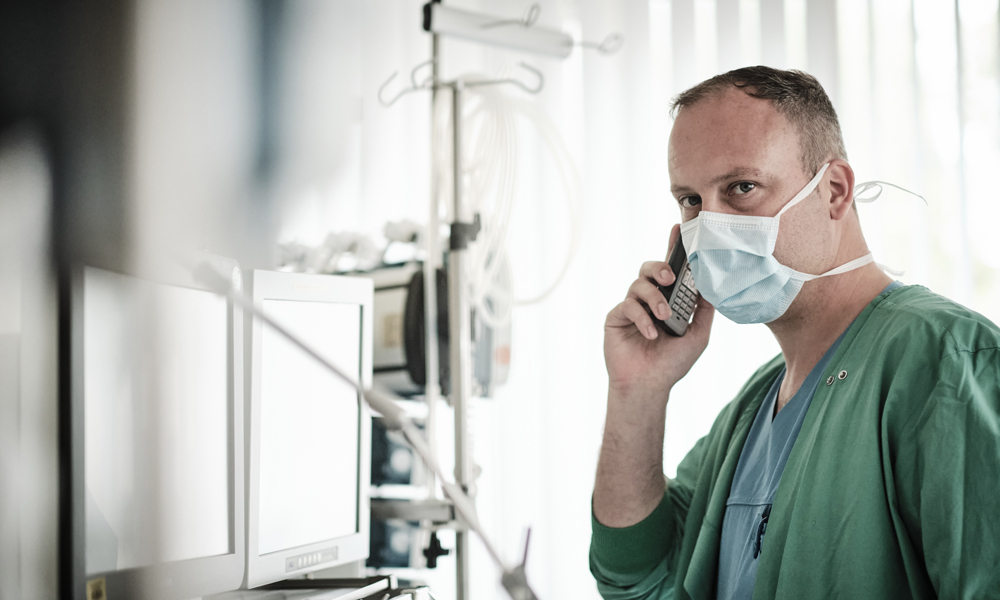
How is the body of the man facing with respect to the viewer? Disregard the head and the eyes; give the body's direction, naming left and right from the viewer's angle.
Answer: facing the viewer and to the left of the viewer

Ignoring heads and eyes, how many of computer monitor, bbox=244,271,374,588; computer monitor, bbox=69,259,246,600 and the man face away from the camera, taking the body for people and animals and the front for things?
0

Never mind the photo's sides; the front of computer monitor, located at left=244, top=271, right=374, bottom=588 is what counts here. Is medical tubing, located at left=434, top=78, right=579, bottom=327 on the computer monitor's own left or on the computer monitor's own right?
on the computer monitor's own left

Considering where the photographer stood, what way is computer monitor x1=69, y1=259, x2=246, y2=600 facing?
facing the viewer and to the right of the viewer

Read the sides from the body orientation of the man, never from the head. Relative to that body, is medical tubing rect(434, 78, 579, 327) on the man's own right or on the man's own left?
on the man's own right

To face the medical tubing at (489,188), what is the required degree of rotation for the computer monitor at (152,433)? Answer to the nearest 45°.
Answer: approximately 90° to its left

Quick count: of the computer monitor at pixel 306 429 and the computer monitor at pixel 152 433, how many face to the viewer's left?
0
